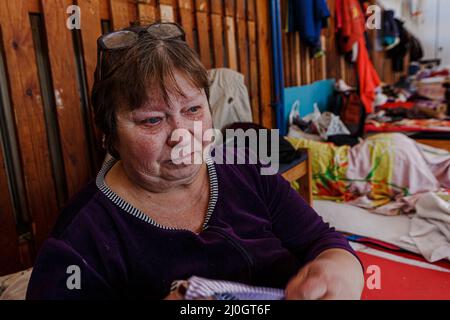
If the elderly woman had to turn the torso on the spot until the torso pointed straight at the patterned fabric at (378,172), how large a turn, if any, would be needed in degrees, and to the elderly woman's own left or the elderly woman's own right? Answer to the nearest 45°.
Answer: approximately 90° to the elderly woman's own left

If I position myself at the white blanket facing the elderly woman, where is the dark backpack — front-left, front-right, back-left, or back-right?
back-right

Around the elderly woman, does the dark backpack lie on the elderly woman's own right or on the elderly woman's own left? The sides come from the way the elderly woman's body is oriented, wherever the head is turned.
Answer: on the elderly woman's own left

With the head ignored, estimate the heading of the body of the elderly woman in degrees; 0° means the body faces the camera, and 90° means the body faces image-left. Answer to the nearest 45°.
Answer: approximately 315°

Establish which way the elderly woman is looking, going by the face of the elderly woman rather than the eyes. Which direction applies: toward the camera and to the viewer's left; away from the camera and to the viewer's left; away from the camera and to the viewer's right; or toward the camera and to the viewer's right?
toward the camera and to the viewer's right

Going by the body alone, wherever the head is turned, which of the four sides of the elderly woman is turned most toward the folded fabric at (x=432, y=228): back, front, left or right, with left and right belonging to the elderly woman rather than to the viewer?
left

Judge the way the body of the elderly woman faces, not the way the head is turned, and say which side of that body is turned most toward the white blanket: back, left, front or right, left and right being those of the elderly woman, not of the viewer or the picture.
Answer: left
